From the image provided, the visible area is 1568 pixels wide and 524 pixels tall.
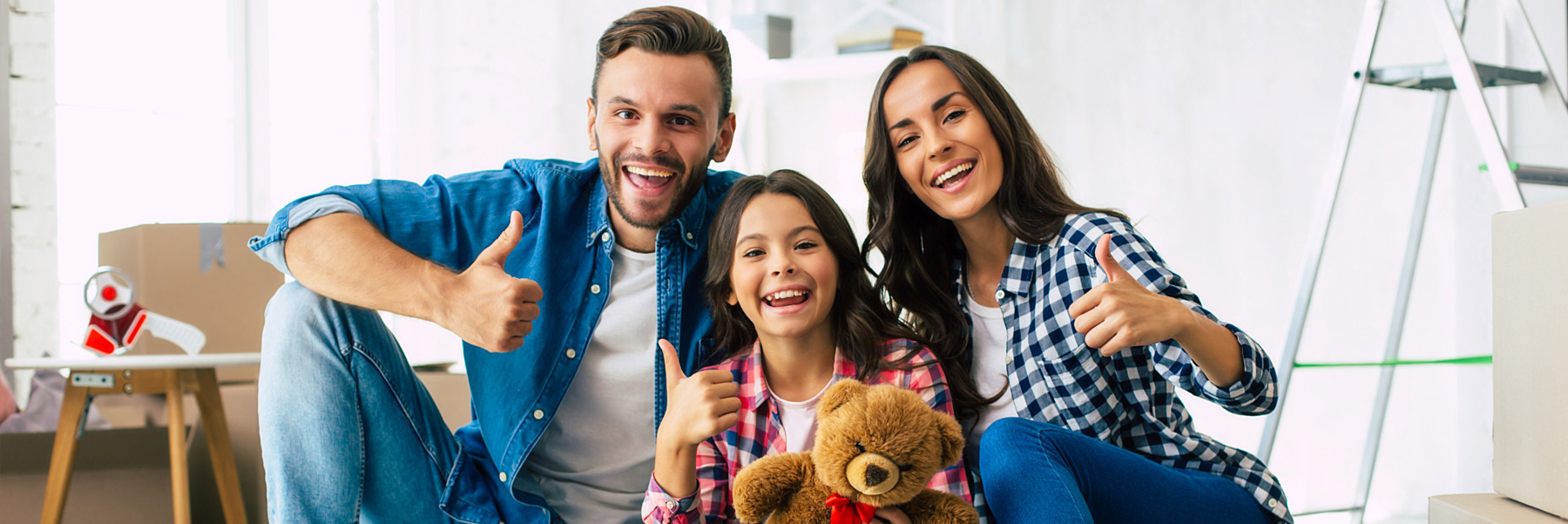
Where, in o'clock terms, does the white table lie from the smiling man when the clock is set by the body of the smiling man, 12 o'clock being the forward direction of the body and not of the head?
The white table is roughly at 4 o'clock from the smiling man.

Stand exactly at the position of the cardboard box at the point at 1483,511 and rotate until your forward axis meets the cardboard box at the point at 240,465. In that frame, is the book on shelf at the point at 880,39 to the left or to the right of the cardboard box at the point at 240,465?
right

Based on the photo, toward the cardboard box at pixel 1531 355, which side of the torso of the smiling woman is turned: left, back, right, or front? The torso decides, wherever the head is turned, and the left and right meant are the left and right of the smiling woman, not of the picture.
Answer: left

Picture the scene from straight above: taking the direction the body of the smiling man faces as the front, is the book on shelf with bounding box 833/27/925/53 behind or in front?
behind

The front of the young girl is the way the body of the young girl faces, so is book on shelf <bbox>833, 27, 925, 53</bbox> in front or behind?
behind

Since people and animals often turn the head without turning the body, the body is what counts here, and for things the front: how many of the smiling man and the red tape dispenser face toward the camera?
1

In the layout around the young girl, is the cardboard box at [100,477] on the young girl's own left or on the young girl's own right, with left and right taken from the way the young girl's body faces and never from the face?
on the young girl's own right
